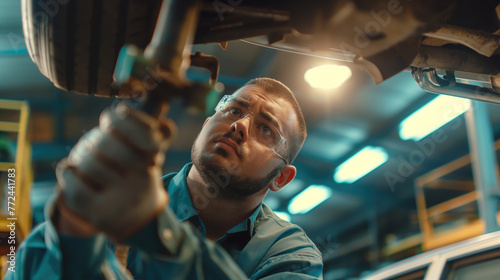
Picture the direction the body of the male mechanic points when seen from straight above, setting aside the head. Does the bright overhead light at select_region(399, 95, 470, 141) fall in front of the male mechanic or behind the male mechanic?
behind

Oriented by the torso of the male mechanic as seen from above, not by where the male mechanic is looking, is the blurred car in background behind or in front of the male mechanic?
behind

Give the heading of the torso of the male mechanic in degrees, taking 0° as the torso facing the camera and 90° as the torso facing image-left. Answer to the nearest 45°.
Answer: approximately 45°
